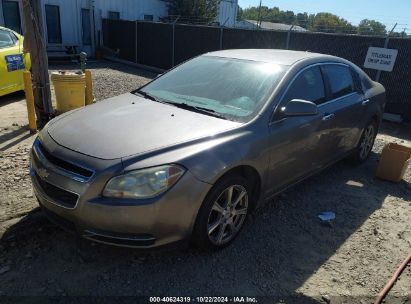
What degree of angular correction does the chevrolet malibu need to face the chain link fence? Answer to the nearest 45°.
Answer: approximately 135° to its right

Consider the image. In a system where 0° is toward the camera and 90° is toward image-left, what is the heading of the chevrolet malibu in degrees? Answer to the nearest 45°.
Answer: approximately 45°

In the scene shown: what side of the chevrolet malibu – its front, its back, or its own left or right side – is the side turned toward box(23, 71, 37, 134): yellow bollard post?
right

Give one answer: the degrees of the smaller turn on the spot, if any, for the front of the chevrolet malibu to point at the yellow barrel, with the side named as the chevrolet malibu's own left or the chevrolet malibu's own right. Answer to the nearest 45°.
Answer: approximately 90° to the chevrolet malibu's own right

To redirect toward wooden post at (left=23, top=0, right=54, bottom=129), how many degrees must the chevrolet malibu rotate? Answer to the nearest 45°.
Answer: approximately 90° to its right

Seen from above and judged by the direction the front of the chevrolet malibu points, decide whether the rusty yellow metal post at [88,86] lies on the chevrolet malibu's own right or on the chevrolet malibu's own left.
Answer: on the chevrolet malibu's own right

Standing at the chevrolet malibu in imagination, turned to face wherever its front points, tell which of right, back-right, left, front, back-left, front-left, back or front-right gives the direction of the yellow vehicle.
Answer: right

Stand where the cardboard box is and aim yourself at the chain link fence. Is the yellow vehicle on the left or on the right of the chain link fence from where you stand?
left
